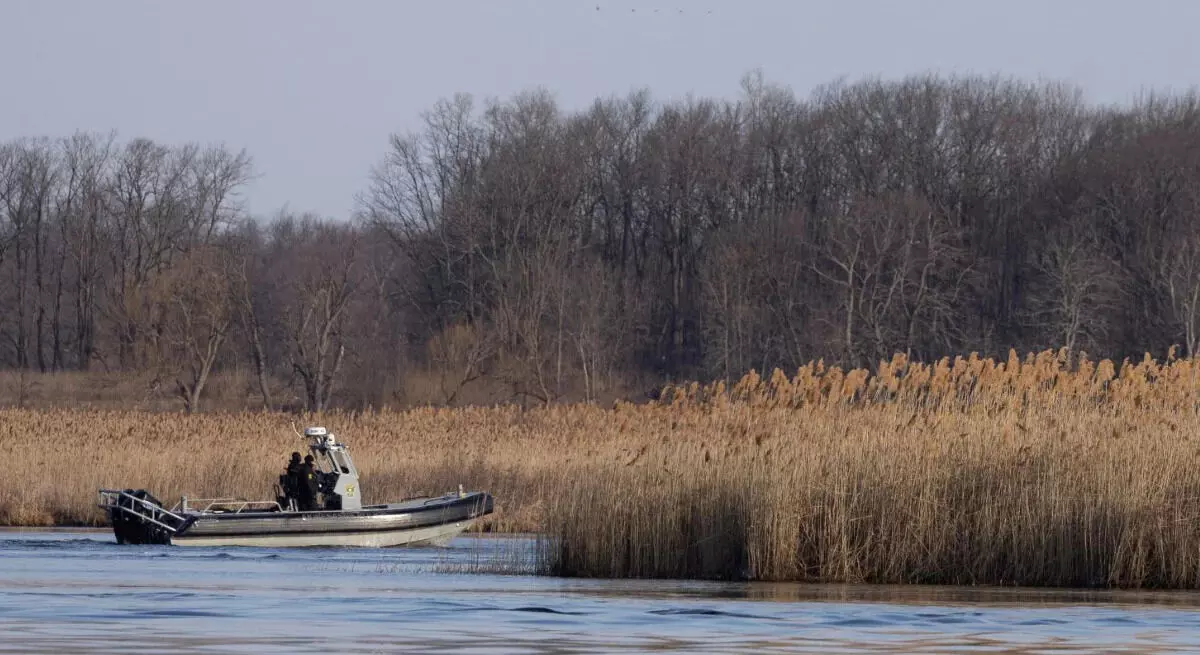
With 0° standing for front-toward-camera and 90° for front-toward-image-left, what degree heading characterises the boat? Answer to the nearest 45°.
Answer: approximately 270°

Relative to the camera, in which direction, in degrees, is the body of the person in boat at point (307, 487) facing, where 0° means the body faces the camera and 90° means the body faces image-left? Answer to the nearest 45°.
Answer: approximately 270°
